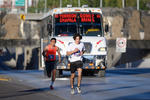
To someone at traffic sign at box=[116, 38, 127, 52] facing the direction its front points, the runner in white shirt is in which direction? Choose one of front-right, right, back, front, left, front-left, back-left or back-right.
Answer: front

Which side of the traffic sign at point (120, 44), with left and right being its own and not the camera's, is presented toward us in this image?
front

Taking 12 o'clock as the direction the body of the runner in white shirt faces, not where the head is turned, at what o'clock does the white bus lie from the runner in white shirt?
The white bus is roughly at 6 o'clock from the runner in white shirt.

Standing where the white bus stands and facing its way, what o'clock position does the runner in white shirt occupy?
The runner in white shirt is roughly at 12 o'clock from the white bus.

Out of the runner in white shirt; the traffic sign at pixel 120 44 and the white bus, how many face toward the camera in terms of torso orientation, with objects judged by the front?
3

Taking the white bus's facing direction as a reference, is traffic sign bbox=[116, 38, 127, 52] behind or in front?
behind

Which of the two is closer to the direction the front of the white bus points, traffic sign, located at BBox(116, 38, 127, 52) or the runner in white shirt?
the runner in white shirt

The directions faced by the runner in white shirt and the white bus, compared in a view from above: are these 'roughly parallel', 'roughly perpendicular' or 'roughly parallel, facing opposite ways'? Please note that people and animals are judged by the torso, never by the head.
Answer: roughly parallel
